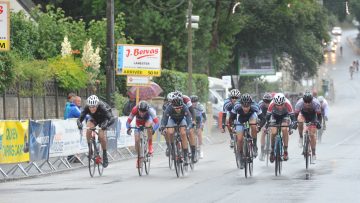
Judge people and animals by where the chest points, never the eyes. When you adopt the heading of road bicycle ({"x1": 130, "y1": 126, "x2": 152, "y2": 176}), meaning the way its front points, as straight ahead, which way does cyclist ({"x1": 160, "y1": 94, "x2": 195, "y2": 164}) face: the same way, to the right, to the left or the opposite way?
the same way

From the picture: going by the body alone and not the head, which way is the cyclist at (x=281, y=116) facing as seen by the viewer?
toward the camera

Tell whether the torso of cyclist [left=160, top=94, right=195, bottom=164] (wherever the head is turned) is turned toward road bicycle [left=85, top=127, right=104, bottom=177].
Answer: no

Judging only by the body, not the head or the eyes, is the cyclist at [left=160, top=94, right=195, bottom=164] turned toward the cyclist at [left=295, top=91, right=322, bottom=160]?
no

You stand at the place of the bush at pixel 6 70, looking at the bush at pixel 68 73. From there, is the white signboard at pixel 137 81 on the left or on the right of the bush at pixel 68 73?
right

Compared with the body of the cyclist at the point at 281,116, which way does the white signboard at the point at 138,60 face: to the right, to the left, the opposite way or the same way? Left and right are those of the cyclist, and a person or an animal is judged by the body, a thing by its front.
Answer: the same way

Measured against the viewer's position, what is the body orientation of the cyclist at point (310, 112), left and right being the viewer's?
facing the viewer

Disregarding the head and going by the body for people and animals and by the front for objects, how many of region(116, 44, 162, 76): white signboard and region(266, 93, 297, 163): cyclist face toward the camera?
2

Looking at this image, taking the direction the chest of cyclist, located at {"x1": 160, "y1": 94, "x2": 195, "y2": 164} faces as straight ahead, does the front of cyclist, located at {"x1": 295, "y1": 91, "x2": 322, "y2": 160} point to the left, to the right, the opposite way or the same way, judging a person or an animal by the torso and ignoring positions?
the same way

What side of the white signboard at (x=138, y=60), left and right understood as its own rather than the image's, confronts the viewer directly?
front

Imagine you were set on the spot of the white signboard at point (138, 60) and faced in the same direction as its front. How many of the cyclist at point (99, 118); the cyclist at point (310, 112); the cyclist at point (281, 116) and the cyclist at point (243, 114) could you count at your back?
0

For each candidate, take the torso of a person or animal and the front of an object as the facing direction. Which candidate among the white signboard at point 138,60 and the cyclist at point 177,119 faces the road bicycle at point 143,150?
the white signboard

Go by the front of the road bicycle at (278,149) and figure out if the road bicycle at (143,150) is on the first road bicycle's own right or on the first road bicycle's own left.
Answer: on the first road bicycle's own right

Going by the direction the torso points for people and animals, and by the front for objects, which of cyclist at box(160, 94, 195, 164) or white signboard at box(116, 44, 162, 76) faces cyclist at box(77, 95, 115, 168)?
the white signboard

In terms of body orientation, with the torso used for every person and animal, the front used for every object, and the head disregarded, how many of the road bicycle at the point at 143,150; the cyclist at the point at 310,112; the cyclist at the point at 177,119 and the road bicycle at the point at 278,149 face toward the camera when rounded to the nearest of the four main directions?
4
